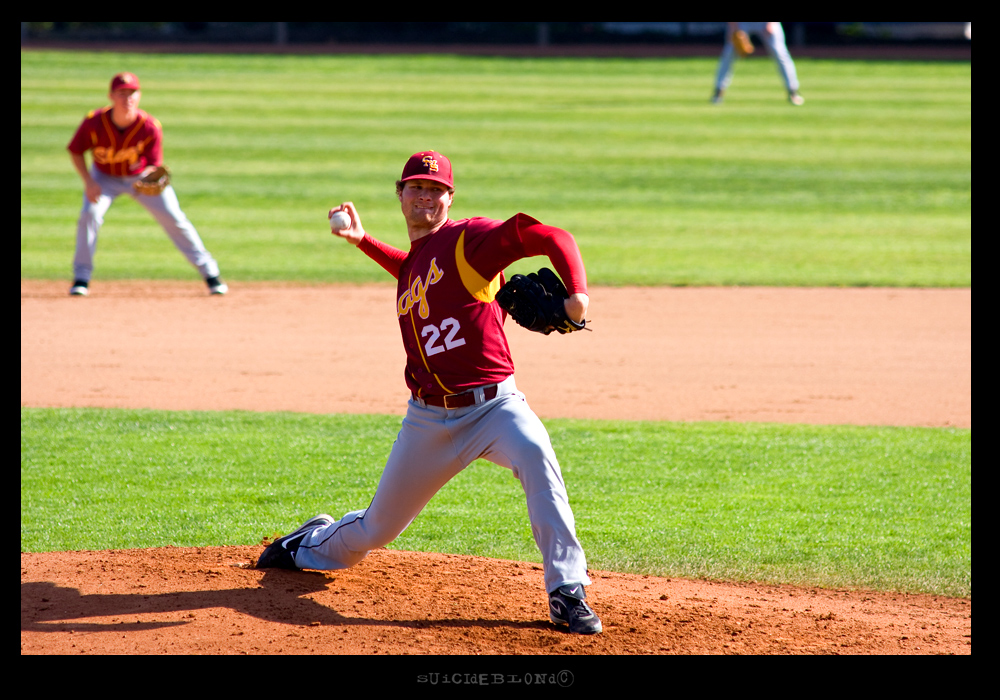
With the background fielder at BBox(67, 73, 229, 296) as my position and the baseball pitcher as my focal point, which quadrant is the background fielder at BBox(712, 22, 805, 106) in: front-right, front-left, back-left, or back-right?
back-left

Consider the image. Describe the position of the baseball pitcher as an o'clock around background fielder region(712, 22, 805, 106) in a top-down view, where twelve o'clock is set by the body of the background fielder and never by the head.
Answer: The baseball pitcher is roughly at 12 o'clock from the background fielder.
